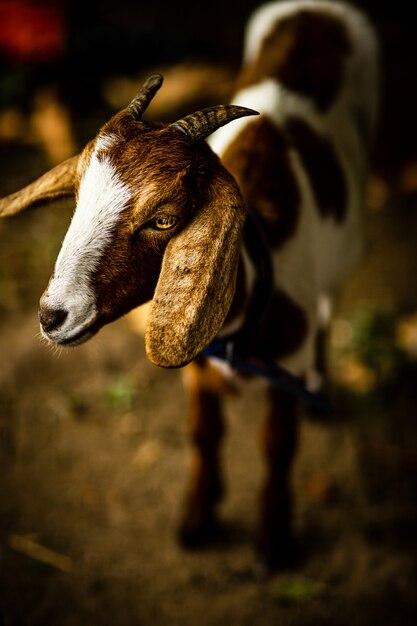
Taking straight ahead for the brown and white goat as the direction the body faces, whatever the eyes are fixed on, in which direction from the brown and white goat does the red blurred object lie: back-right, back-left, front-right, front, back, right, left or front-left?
back-right

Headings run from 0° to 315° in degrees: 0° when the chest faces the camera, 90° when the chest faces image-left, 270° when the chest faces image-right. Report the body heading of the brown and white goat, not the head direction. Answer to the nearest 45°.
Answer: approximately 45°
